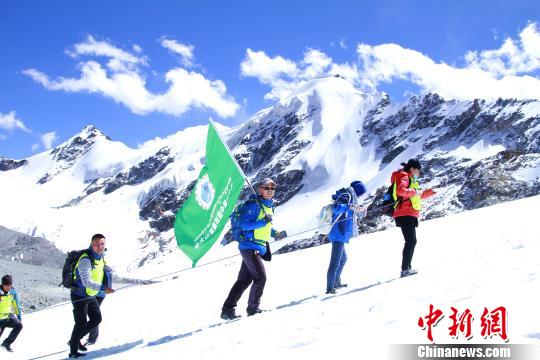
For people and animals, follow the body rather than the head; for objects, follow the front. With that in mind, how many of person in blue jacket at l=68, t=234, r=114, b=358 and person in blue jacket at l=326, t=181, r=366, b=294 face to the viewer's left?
0

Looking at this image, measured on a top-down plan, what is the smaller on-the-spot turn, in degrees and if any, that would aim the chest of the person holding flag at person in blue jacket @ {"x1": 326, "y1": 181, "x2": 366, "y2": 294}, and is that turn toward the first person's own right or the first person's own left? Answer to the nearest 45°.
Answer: approximately 90° to the first person's own left

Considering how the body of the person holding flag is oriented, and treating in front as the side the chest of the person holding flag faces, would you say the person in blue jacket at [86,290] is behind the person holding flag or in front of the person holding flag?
behind

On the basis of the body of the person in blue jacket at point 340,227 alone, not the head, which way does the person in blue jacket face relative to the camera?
to the viewer's right

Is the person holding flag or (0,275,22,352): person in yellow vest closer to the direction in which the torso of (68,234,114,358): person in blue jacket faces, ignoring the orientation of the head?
the person holding flag

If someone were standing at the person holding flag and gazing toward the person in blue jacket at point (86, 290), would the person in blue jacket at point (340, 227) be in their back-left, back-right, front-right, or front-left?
back-right

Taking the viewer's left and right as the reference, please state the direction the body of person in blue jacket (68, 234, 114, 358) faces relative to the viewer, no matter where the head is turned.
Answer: facing the viewer and to the right of the viewer

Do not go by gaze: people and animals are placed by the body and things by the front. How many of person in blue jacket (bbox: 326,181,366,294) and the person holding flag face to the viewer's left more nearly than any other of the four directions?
0

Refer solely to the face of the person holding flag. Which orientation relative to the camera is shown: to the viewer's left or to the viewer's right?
to the viewer's right

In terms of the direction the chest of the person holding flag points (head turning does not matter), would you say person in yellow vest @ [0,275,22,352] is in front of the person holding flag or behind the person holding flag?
behind

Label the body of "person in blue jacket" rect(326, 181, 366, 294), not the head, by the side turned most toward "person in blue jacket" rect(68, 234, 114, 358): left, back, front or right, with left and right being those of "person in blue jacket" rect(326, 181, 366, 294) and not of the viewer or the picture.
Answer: back

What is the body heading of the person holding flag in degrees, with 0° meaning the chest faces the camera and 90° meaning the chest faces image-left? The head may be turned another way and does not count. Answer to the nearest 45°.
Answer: approximately 315°
